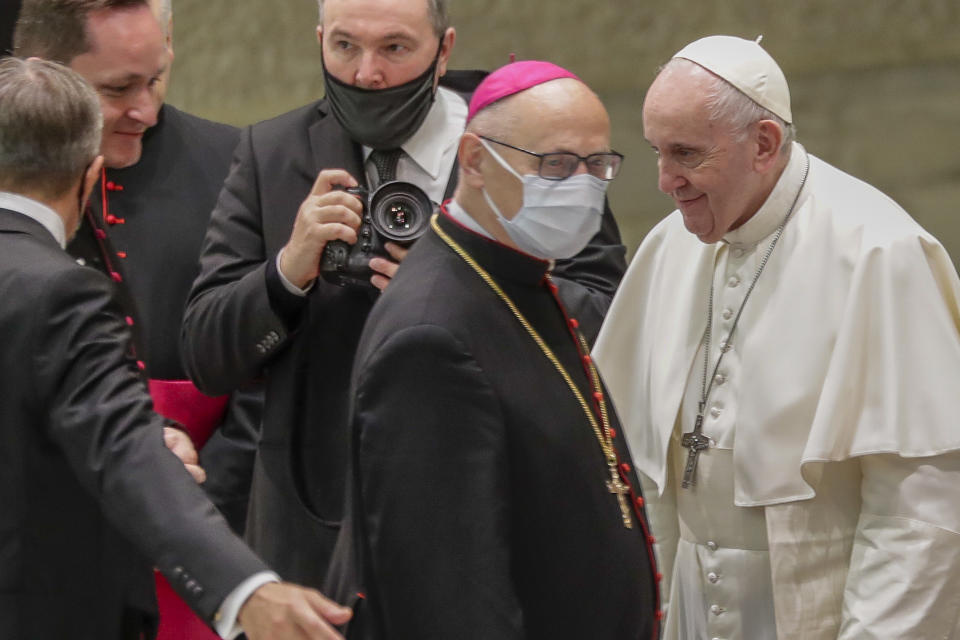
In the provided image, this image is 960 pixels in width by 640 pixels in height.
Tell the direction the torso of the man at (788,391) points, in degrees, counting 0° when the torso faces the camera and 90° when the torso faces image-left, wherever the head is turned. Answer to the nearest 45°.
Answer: approximately 45°
